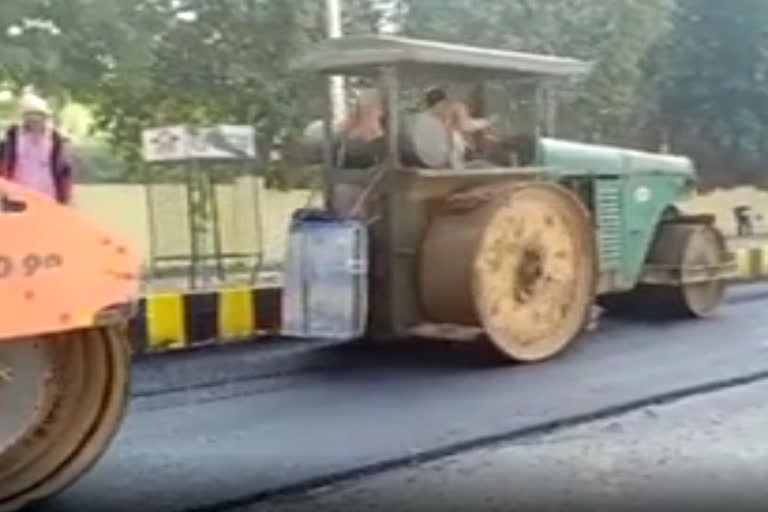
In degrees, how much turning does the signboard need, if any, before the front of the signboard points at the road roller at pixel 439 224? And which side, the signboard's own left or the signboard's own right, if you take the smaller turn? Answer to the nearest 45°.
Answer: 0° — it already faces it

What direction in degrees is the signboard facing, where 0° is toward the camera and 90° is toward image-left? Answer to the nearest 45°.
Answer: approximately 0°

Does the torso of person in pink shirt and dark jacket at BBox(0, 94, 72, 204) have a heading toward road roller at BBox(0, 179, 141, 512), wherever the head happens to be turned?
yes

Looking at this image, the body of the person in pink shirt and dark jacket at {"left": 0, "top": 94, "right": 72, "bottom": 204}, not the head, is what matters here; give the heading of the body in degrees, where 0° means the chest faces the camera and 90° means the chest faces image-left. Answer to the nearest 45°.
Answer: approximately 0°

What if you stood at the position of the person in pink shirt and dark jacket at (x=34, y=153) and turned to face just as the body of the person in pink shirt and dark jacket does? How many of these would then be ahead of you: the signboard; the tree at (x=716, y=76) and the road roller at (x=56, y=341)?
1

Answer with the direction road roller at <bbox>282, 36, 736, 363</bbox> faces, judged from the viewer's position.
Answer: facing away from the viewer and to the right of the viewer
